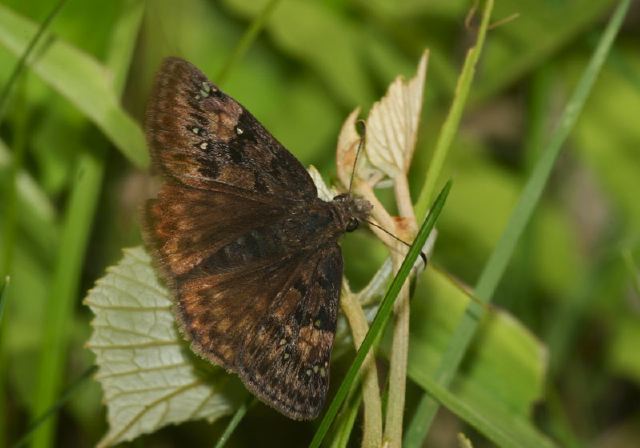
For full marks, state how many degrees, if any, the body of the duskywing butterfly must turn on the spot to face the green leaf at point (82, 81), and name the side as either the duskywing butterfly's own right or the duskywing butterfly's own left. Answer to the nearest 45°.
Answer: approximately 135° to the duskywing butterfly's own left

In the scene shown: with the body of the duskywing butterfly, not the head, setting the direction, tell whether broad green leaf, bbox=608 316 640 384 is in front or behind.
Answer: in front

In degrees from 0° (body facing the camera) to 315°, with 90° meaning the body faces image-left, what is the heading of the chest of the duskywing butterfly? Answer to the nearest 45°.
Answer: approximately 270°

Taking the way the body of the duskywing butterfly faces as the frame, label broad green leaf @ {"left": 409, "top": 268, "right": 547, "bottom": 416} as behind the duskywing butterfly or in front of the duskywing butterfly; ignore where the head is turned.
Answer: in front
